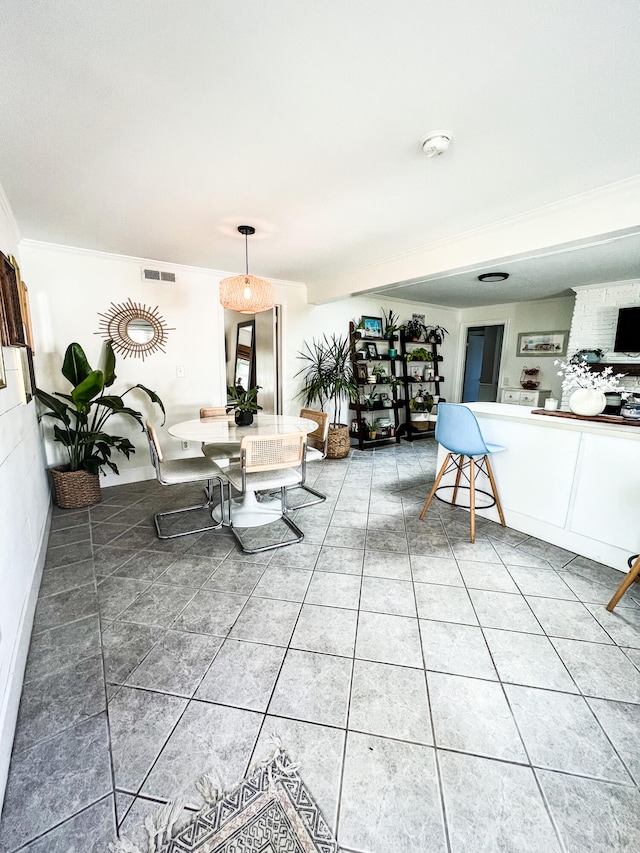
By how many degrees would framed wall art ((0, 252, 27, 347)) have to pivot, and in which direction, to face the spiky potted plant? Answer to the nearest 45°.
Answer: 0° — it already faces it

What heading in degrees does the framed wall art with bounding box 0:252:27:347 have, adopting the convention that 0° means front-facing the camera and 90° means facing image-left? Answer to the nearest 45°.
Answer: approximately 270°

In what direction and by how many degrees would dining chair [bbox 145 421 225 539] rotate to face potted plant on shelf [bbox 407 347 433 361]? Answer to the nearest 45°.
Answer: approximately 45° to its left

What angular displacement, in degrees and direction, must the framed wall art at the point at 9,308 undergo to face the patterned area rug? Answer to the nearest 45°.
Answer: approximately 90° to its right

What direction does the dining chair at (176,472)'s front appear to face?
to the viewer's right

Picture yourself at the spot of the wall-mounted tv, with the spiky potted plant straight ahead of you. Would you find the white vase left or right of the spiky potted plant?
left

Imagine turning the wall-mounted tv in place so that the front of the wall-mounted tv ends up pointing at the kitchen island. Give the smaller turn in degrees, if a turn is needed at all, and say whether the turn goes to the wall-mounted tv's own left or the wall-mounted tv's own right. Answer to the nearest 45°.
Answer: approximately 45° to the wall-mounted tv's own left

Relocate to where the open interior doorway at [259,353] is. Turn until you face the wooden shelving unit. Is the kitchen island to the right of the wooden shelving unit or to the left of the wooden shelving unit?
right

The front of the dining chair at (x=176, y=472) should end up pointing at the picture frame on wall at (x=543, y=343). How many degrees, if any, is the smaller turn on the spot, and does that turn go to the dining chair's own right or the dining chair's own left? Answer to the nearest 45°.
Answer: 0° — it already faces it

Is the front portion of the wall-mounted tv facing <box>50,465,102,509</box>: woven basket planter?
yes

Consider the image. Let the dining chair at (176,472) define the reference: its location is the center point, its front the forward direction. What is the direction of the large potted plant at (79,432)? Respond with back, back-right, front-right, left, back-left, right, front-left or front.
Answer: back-left

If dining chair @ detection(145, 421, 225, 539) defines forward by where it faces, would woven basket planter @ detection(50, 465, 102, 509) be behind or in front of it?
behind

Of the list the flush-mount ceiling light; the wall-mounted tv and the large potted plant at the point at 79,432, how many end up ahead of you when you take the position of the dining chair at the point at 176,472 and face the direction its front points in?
2
